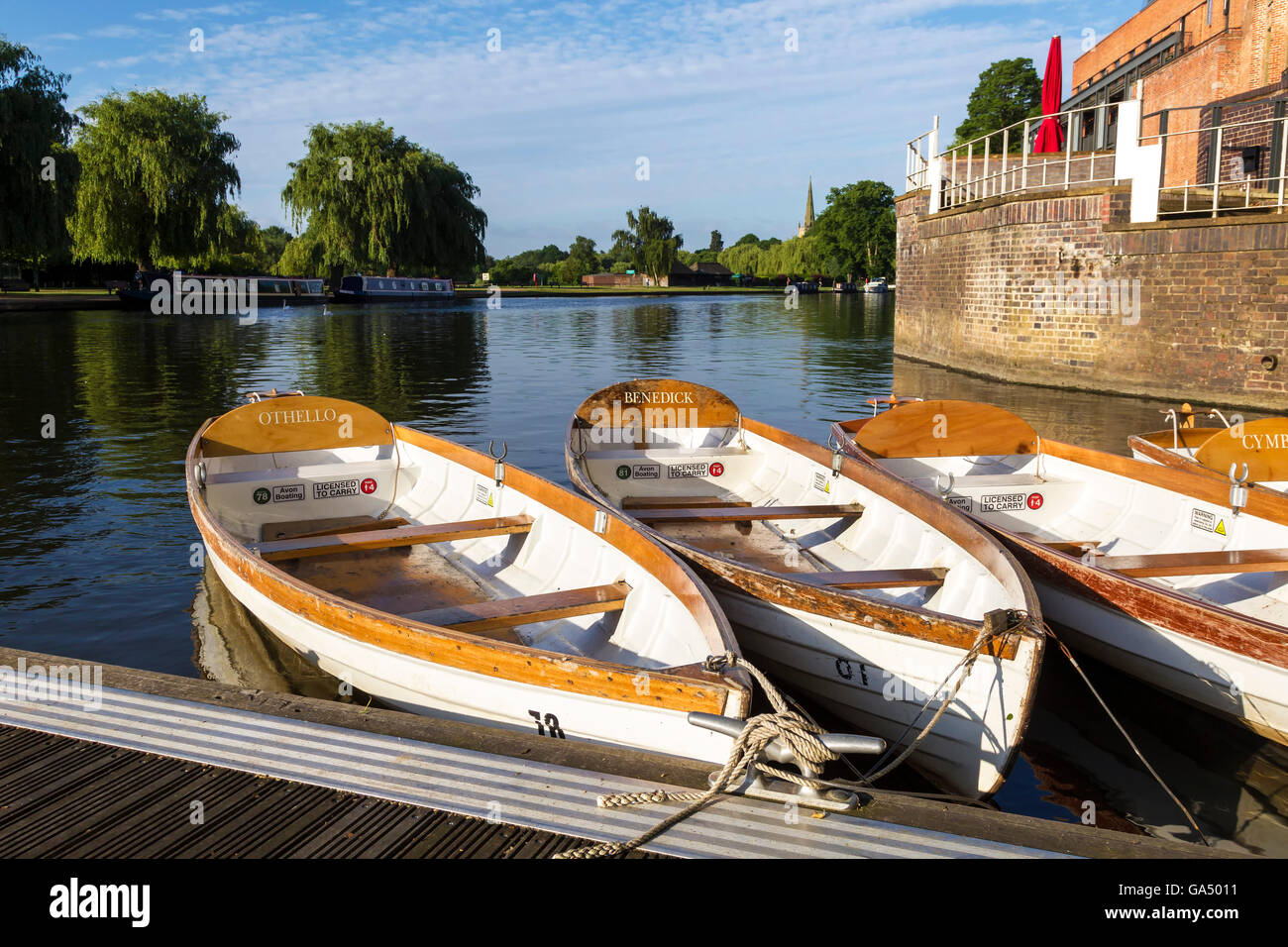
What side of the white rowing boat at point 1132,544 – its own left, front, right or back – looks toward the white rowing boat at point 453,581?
right

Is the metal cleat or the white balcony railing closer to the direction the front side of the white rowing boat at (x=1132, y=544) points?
the metal cleat

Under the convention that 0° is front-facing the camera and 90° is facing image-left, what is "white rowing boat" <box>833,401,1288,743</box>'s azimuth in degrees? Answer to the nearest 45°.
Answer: approximately 315°

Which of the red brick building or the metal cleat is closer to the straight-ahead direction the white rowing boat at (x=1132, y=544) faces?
the metal cleat

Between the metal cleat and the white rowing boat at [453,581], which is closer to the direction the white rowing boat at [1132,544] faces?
the metal cleat

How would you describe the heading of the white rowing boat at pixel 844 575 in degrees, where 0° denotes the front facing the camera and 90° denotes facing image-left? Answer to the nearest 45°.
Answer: approximately 315°

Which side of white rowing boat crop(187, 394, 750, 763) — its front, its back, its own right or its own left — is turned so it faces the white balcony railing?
left

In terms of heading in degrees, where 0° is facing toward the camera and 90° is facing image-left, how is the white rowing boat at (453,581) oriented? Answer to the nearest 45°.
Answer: approximately 315°

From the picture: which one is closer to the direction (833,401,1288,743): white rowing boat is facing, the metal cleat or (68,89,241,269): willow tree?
the metal cleat

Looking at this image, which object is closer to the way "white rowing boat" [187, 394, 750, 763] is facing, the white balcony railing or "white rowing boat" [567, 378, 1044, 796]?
the white rowing boat

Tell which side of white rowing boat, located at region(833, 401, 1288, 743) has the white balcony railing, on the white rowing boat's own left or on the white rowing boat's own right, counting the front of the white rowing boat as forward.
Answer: on the white rowing boat's own left

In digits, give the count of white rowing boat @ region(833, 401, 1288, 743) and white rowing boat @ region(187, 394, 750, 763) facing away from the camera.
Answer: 0

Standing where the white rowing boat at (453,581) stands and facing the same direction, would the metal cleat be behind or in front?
in front
